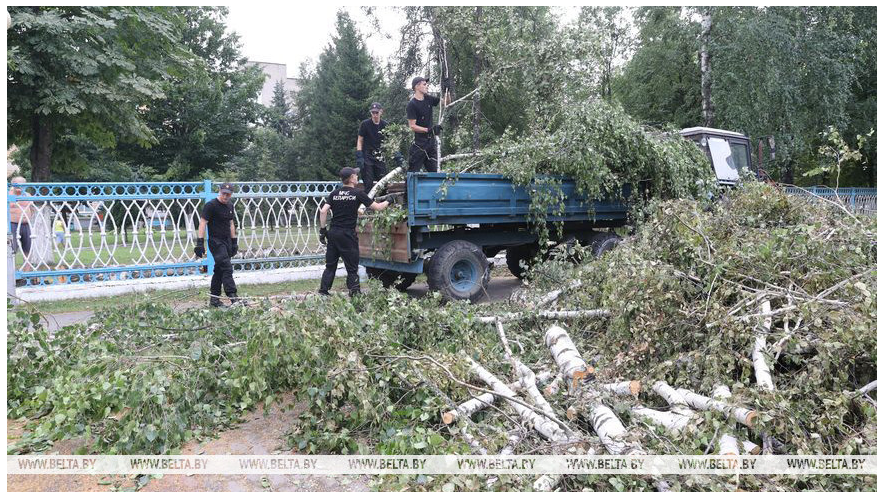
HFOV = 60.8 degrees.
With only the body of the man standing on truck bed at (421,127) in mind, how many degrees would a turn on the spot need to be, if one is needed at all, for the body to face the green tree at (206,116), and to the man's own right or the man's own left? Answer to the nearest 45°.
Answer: approximately 180°

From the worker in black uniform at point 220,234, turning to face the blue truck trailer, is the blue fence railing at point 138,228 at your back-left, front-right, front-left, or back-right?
back-left

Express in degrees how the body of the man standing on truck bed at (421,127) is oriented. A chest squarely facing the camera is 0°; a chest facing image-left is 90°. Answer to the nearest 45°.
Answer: approximately 315°

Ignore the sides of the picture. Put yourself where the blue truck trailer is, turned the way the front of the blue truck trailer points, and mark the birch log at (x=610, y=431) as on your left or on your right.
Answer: on your right

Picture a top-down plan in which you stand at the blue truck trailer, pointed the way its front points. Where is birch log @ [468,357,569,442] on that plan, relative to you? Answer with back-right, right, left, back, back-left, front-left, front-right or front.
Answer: back-right

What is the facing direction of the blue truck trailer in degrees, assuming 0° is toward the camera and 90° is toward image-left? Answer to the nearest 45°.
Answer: approximately 225°

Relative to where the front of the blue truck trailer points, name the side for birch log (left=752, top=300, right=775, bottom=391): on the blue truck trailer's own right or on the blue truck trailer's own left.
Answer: on the blue truck trailer's own right

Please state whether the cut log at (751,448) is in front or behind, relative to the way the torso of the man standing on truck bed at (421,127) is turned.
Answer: in front

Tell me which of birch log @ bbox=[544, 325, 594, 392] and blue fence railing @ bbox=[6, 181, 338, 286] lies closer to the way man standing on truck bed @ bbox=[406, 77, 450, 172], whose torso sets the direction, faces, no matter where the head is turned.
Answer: the birch log

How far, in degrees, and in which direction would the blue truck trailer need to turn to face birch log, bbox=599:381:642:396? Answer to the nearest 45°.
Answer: approximately 135° to its right

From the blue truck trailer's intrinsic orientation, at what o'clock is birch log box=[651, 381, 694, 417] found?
The birch log is roughly at 4 o'clock from the blue truck trailer.

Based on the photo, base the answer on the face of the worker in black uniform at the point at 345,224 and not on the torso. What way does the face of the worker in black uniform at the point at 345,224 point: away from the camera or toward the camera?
away from the camera
